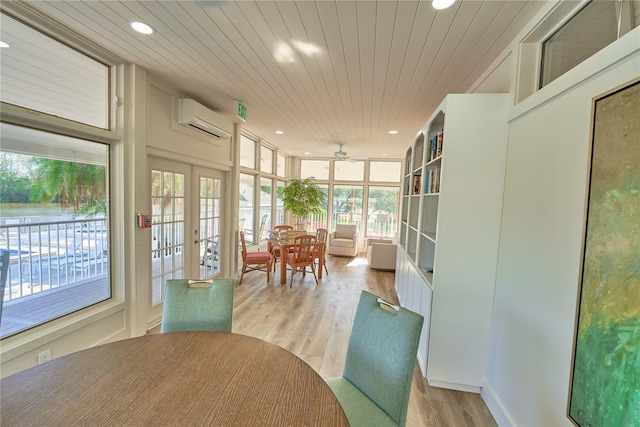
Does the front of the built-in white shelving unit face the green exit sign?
yes

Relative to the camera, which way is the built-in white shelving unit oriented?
to the viewer's left

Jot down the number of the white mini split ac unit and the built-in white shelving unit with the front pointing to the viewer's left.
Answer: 1

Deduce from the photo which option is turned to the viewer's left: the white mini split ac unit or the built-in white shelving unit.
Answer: the built-in white shelving unit

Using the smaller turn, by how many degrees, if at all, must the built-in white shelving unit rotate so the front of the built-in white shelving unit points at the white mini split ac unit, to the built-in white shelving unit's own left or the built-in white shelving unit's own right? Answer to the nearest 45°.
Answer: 0° — it already faces it

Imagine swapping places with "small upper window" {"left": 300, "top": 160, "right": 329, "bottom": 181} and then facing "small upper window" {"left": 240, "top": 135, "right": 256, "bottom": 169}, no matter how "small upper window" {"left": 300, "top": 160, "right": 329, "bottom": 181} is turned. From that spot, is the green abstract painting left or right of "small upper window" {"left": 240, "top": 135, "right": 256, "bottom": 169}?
left

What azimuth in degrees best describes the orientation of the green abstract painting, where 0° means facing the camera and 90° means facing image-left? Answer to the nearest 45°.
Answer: approximately 45°

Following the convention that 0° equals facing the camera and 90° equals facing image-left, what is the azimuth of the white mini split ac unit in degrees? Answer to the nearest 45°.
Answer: approximately 315°
